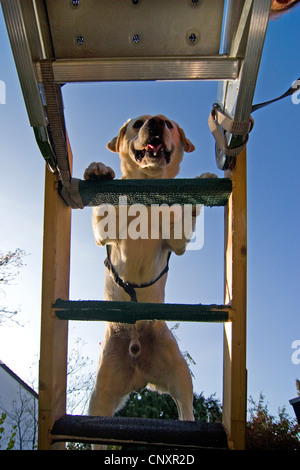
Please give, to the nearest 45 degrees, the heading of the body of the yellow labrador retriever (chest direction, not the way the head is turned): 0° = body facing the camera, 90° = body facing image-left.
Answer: approximately 0°

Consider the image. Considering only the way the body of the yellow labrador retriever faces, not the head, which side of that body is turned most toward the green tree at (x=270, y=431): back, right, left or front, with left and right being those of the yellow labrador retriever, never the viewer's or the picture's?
back
